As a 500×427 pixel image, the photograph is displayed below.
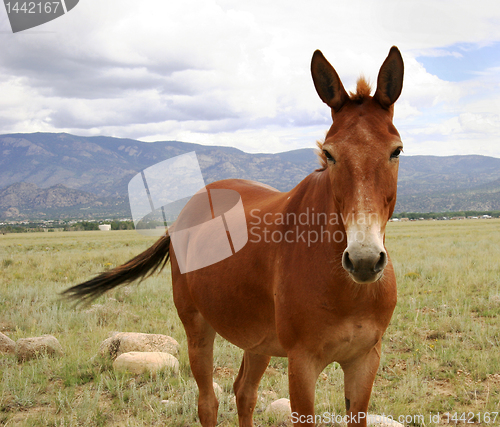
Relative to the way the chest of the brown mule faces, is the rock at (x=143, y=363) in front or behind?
behind

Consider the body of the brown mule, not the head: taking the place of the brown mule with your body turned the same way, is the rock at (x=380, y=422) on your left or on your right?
on your left

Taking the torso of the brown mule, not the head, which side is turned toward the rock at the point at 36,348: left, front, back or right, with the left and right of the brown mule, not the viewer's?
back

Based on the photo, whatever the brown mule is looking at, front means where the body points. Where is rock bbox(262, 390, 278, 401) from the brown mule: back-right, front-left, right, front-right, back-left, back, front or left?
back-left

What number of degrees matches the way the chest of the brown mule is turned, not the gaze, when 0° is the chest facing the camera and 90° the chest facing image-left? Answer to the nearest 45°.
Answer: approximately 315°

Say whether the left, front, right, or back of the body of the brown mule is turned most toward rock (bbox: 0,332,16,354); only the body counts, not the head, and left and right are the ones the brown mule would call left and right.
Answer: back
